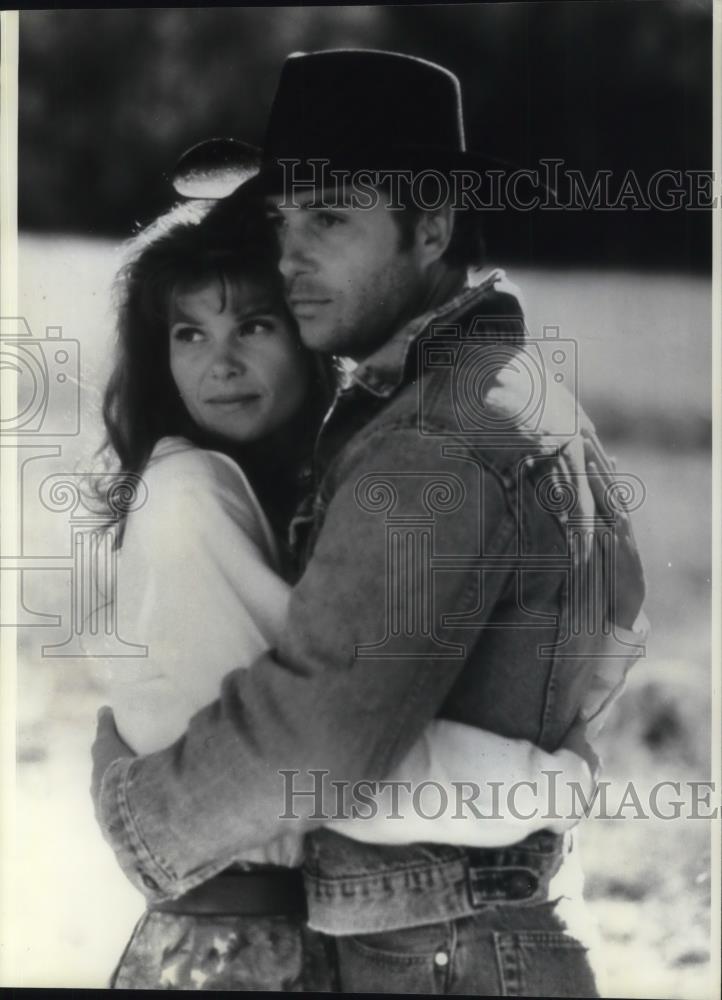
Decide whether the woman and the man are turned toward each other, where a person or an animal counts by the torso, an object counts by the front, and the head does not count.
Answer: yes

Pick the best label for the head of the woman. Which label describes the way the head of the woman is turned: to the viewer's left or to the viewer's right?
to the viewer's right

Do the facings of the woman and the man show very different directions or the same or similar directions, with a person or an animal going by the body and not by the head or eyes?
very different directions

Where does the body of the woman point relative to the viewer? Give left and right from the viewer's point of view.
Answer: facing to the right of the viewer

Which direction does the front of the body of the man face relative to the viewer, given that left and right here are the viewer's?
facing to the left of the viewer
